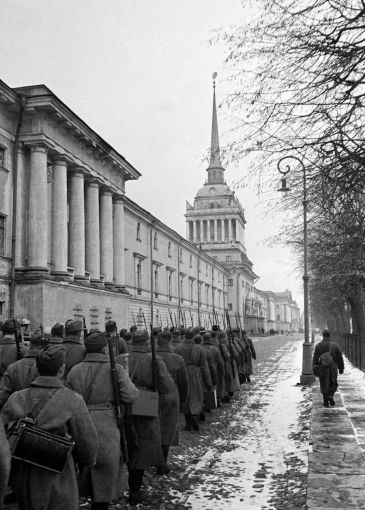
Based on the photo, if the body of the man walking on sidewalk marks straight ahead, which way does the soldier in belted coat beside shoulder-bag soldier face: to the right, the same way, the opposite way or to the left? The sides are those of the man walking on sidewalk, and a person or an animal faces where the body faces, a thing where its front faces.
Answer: the same way

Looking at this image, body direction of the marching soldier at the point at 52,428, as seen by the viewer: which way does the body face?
away from the camera

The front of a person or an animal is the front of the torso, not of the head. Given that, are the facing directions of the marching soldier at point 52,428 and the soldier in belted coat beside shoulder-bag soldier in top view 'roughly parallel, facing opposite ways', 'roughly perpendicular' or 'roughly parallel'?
roughly parallel

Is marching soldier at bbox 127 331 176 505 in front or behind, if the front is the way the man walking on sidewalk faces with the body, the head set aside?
behind

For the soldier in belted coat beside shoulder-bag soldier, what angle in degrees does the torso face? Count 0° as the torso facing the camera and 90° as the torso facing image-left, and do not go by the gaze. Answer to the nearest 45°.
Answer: approximately 180°

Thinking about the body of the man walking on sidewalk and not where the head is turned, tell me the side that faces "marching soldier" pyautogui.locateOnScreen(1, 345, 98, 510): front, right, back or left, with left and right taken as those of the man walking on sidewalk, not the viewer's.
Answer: back

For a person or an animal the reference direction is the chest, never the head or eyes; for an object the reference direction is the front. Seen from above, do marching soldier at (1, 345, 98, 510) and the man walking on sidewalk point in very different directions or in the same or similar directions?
same or similar directions

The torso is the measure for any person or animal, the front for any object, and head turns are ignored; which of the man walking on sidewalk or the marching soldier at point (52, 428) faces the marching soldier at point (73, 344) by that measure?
the marching soldier at point (52, 428)

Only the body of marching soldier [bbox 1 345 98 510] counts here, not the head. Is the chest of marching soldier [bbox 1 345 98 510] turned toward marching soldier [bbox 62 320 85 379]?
yes
